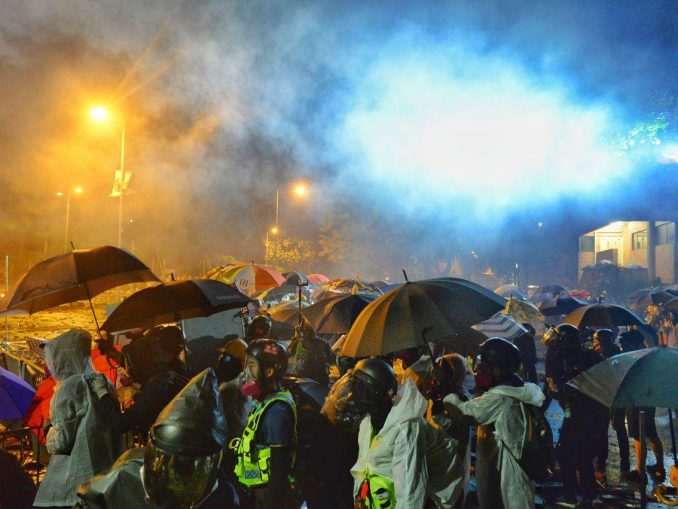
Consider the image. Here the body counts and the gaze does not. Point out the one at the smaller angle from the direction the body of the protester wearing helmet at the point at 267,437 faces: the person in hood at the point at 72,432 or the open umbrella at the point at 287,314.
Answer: the person in hood

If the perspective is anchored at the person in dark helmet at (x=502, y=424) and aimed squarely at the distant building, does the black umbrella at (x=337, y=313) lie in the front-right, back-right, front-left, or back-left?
front-left

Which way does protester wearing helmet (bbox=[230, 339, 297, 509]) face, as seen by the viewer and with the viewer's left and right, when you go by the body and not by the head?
facing to the left of the viewer

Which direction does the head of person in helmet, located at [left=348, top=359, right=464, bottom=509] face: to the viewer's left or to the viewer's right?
to the viewer's left

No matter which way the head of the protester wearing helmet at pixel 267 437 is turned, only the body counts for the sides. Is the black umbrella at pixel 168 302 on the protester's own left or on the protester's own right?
on the protester's own right

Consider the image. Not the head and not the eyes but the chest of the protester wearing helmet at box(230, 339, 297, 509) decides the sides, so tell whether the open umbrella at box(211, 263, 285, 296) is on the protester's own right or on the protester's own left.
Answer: on the protester's own right

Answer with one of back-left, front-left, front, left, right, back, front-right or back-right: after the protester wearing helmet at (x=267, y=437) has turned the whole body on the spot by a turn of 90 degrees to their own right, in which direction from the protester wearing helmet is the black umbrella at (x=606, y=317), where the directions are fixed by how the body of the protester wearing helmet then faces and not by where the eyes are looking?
front-right

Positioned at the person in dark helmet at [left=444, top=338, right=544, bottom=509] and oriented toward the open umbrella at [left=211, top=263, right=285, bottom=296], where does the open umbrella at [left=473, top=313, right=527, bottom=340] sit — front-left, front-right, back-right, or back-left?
front-right

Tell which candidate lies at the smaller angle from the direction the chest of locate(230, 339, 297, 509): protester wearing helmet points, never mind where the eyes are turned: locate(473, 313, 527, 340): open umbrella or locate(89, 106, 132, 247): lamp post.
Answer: the lamp post

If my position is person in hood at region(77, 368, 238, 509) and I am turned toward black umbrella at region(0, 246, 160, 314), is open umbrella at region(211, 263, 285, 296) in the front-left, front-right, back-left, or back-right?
front-right

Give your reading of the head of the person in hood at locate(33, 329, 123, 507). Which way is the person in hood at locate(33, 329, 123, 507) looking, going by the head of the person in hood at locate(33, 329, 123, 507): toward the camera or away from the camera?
away from the camera

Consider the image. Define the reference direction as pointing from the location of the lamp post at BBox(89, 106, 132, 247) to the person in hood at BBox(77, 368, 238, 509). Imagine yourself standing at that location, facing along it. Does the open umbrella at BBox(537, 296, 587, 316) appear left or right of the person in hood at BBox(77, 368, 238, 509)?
left

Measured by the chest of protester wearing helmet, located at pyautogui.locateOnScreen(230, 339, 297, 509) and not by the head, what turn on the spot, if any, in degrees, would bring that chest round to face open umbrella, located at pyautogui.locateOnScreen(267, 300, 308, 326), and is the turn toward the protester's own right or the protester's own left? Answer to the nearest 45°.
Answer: approximately 90° to the protester's own right
